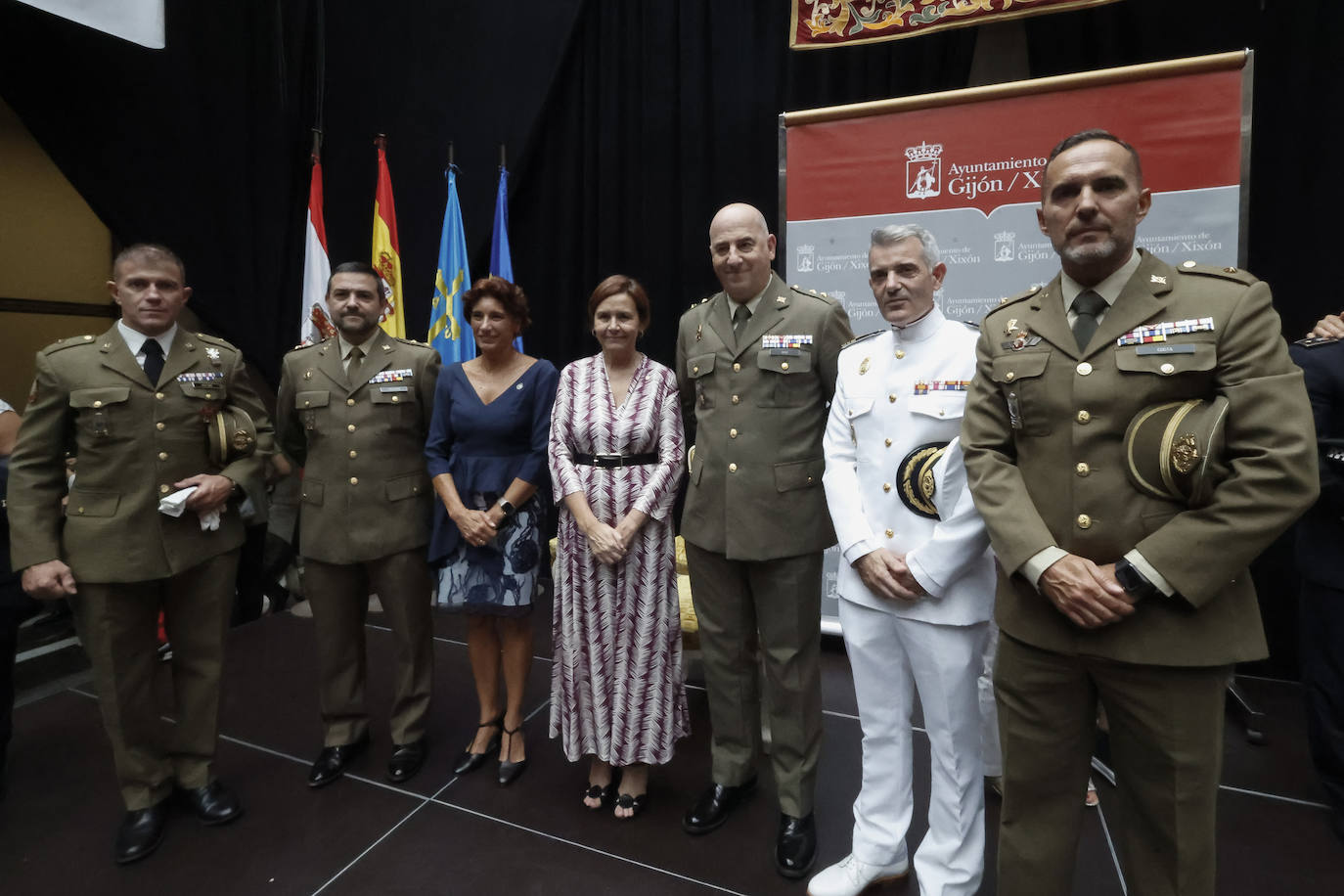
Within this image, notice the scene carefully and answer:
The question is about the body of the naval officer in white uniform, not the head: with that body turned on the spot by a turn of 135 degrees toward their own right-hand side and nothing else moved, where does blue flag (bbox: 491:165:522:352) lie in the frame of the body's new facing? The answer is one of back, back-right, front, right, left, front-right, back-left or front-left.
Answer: front-left

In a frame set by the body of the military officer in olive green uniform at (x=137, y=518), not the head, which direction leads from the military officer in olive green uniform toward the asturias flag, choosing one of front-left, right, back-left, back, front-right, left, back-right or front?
back-left

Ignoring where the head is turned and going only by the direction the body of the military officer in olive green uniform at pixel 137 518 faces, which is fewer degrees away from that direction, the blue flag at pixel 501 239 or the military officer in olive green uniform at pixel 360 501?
the military officer in olive green uniform

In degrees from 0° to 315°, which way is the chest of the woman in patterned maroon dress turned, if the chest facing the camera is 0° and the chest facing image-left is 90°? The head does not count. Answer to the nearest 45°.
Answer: approximately 0°

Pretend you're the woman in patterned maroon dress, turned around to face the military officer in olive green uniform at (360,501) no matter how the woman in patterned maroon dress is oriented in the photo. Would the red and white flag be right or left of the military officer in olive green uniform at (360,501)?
right

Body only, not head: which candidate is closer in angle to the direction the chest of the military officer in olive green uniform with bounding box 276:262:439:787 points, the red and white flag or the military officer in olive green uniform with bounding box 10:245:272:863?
the military officer in olive green uniform

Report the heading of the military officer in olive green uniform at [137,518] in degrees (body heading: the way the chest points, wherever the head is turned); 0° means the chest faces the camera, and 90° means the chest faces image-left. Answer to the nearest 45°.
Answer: approximately 0°
